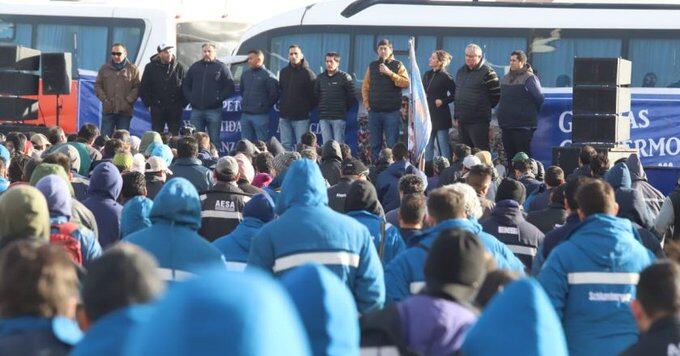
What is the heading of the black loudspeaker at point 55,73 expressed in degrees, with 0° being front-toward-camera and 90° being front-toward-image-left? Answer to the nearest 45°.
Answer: approximately 0°

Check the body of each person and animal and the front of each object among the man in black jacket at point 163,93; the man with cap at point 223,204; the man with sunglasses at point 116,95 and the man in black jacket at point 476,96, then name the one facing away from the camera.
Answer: the man with cap

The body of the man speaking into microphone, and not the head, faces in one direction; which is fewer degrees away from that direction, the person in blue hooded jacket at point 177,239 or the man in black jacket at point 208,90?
the person in blue hooded jacket

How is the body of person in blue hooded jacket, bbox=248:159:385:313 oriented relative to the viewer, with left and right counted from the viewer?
facing away from the viewer

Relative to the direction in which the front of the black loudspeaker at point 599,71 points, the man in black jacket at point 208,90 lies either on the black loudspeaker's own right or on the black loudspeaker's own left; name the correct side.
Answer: on the black loudspeaker's own right

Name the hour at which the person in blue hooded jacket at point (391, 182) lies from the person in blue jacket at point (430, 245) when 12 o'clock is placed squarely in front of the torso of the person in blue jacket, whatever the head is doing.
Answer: The person in blue hooded jacket is roughly at 12 o'clock from the person in blue jacket.

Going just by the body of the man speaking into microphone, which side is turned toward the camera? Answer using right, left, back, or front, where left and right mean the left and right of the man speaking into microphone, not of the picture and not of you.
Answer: front

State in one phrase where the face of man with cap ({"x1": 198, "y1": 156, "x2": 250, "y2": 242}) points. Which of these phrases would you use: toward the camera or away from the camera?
away from the camera

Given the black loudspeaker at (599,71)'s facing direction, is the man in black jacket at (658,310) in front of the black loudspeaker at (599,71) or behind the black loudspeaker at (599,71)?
in front

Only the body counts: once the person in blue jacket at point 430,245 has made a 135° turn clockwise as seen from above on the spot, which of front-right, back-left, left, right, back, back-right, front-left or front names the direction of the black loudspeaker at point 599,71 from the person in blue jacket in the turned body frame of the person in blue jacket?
back-left

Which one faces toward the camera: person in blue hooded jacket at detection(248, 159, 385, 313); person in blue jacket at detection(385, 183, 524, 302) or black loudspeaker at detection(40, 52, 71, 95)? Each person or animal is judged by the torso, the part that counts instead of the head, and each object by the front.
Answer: the black loudspeaker

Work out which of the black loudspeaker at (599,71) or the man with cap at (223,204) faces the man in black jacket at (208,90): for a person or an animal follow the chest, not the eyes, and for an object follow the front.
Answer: the man with cap

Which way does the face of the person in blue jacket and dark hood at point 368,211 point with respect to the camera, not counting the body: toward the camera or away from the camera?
away from the camera

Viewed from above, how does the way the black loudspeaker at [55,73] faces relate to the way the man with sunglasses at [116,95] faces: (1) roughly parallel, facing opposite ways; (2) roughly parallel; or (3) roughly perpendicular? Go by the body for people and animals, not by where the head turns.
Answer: roughly parallel

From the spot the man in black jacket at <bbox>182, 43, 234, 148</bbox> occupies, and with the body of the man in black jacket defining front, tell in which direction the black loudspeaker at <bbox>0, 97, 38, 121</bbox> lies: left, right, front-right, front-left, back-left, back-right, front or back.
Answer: right

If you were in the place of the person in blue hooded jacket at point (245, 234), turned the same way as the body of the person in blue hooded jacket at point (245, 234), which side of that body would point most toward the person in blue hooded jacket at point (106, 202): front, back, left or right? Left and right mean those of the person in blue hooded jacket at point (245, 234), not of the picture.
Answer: left

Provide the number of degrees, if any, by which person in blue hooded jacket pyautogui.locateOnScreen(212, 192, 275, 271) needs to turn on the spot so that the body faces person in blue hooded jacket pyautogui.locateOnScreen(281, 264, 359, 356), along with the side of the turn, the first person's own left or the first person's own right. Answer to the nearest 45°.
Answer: approximately 135° to the first person's own right

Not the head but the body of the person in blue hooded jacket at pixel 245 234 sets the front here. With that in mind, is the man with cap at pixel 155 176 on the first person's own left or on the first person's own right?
on the first person's own left

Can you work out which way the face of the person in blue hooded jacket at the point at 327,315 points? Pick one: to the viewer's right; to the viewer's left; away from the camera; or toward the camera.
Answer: away from the camera

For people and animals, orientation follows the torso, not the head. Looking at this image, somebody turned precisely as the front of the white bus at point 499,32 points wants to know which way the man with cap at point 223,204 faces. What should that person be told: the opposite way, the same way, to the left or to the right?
to the right

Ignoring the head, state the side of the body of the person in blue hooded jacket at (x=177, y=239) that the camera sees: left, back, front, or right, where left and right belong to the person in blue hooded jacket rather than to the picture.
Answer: back

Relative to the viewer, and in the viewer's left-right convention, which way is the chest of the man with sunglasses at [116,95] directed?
facing the viewer

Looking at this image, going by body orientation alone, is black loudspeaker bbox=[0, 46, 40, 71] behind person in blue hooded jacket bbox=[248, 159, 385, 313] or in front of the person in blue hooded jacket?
in front
